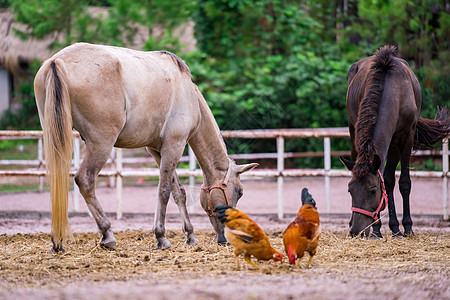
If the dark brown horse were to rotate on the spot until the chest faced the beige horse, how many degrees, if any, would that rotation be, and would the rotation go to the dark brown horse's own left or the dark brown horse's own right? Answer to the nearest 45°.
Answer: approximately 45° to the dark brown horse's own right

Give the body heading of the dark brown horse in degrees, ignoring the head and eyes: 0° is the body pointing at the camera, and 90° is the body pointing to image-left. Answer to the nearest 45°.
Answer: approximately 0°
